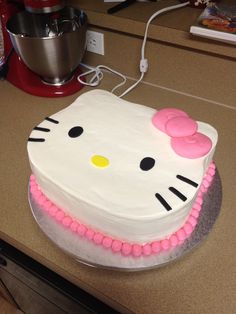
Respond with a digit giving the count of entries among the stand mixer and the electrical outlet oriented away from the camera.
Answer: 0

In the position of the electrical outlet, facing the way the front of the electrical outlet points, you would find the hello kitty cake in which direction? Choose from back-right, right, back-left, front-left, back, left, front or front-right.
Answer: front-left

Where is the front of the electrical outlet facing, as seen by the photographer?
facing the viewer and to the left of the viewer

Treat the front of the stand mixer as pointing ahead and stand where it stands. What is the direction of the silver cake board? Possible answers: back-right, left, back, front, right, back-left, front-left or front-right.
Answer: front-right
